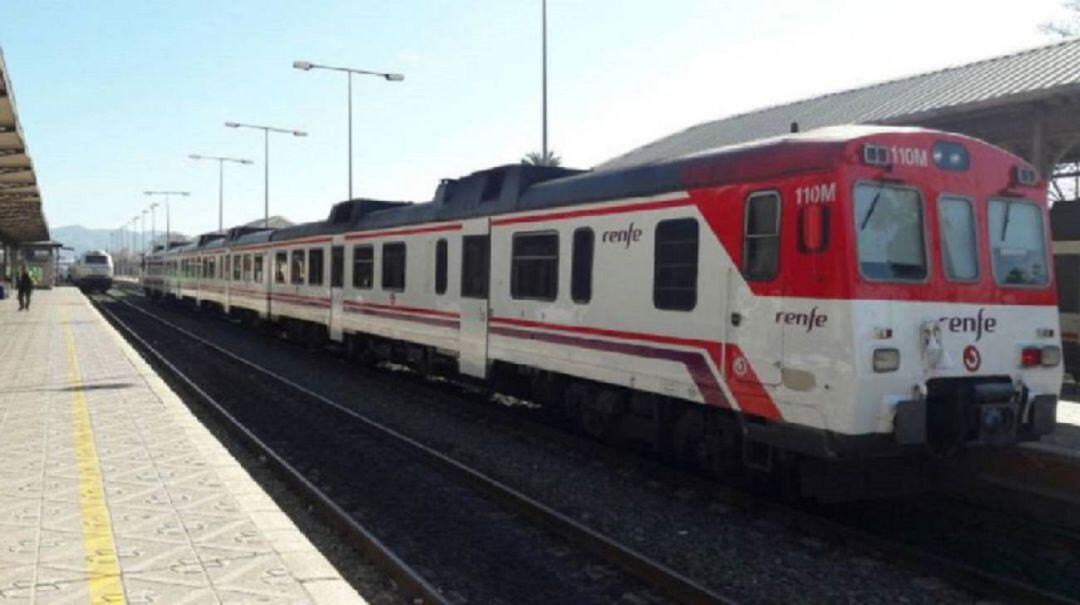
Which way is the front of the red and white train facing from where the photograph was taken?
facing the viewer and to the right of the viewer

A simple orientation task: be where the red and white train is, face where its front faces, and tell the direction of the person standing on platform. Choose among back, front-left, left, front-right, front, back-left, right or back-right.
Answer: back

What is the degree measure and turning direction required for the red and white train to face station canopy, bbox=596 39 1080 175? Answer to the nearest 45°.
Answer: approximately 90° to its left

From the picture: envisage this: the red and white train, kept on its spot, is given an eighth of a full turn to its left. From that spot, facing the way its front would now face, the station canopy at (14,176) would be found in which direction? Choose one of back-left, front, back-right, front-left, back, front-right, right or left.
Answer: back-left
